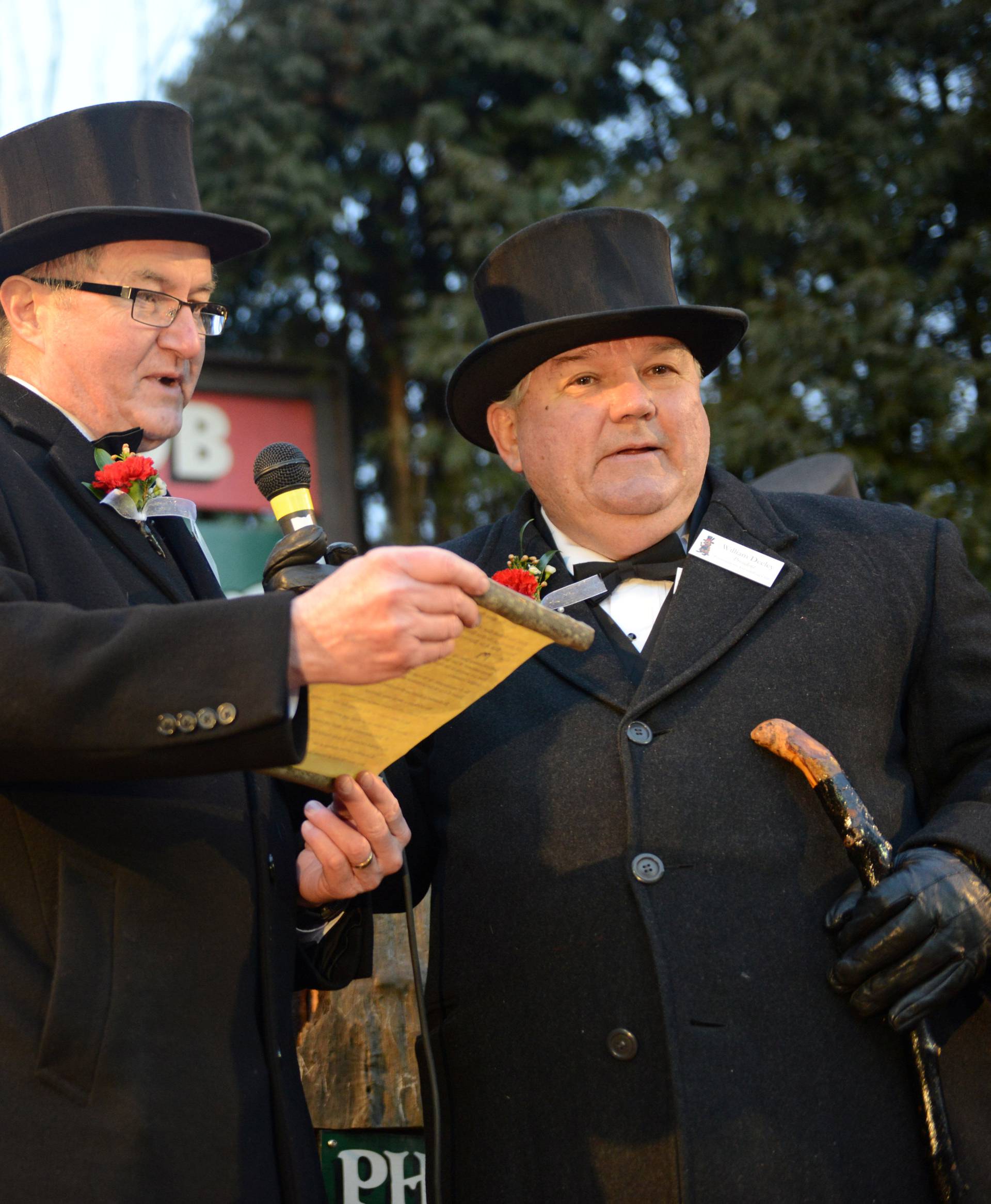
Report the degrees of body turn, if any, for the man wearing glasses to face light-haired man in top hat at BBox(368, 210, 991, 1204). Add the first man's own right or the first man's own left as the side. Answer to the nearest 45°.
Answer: approximately 45° to the first man's own left

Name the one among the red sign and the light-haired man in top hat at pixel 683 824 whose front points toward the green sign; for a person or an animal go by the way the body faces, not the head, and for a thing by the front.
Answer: the red sign

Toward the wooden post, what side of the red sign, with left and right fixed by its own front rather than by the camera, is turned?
front

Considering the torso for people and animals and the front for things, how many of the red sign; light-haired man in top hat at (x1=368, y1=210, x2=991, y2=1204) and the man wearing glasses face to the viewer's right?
1

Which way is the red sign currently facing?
toward the camera

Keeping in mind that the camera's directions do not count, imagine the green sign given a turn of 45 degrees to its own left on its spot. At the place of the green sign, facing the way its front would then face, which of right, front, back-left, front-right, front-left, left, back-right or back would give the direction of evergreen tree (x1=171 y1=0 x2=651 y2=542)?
back-left

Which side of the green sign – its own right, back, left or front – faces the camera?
front

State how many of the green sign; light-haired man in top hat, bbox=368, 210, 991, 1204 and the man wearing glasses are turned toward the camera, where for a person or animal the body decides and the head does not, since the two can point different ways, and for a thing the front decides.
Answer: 2

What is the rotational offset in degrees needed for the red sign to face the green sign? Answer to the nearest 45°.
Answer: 0° — it already faces it

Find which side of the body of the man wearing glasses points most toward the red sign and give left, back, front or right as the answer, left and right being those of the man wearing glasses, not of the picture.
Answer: left

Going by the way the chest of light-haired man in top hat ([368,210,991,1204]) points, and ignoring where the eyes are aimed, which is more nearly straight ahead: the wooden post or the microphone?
the microphone

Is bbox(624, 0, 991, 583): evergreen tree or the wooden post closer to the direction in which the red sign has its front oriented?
the wooden post

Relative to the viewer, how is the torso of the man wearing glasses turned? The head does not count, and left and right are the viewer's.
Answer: facing to the right of the viewer

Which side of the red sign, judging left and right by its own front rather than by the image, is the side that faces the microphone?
front

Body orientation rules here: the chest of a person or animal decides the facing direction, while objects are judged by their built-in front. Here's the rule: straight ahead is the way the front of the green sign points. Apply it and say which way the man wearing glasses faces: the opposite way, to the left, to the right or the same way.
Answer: to the left
